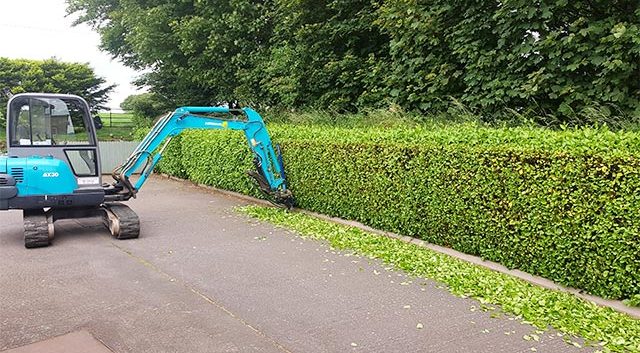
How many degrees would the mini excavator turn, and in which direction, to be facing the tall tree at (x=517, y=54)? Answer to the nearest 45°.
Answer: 0° — it already faces it

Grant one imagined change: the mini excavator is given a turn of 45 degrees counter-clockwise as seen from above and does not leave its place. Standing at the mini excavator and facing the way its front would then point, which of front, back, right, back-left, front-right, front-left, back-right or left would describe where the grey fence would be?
front-left

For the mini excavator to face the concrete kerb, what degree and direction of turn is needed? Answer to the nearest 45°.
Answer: approximately 45° to its right

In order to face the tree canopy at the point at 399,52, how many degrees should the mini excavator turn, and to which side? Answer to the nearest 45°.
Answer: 0° — it already faces it

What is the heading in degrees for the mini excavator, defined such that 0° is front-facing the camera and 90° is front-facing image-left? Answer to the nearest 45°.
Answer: approximately 270°

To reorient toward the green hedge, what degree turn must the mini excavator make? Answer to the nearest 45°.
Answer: approximately 45° to its right
